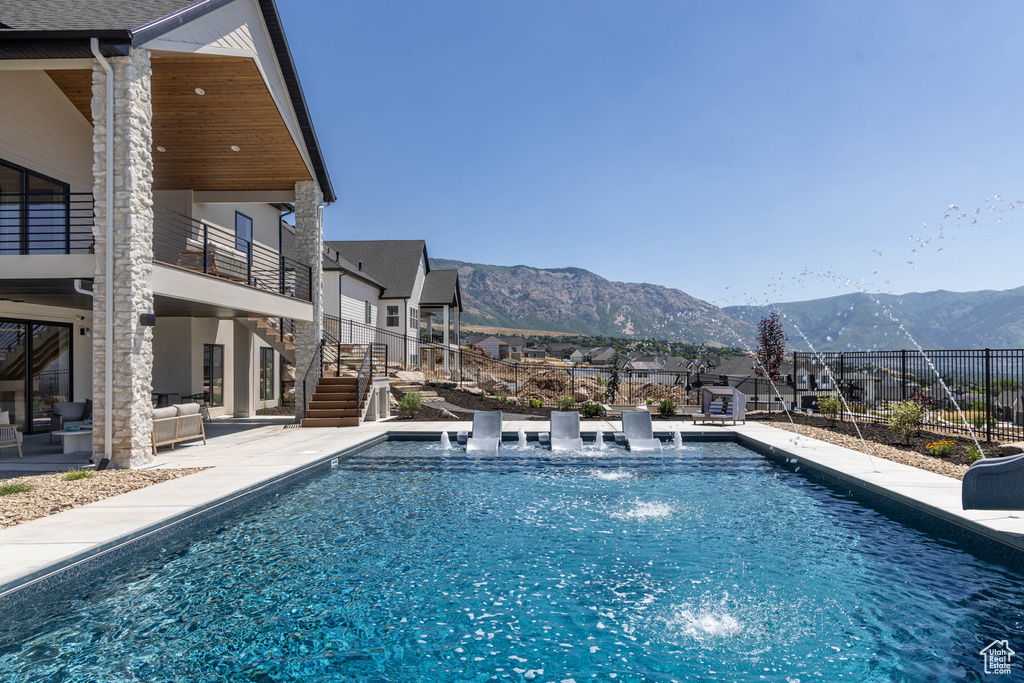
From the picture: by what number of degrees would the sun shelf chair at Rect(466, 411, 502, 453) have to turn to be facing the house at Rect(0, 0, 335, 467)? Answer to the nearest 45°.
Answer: approximately 90° to its right

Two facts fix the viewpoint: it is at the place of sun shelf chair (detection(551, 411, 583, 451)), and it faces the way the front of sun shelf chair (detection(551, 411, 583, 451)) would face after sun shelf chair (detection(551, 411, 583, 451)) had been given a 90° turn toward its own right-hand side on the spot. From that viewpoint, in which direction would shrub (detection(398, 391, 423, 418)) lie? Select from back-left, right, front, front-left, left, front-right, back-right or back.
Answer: front-right

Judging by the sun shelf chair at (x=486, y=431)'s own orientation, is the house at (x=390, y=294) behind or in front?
behind

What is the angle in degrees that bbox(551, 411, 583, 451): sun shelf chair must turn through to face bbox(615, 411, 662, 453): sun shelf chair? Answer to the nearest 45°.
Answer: approximately 90° to its left

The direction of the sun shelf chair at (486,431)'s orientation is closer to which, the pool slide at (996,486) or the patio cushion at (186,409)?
the pool slide

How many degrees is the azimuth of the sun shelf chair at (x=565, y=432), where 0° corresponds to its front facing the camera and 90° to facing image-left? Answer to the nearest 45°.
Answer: approximately 0°

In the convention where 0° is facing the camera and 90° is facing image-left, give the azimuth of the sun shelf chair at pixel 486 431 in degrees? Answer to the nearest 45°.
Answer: approximately 0°

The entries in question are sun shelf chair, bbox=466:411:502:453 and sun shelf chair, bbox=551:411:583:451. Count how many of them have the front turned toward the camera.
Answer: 2
